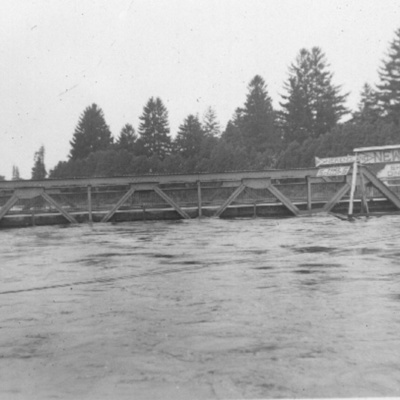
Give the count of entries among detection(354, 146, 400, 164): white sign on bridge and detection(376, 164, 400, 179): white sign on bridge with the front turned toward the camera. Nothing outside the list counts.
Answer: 2

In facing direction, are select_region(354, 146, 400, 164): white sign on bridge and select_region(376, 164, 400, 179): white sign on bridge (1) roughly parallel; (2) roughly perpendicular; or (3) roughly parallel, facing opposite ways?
roughly parallel

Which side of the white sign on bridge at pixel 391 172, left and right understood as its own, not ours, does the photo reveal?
front
